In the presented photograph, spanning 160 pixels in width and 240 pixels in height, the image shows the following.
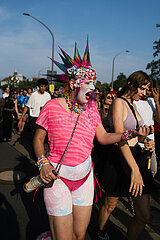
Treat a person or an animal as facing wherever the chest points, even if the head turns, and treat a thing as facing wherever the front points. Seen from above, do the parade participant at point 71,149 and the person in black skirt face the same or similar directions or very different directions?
same or similar directions

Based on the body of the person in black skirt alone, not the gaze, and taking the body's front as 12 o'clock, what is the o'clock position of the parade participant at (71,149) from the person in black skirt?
The parade participant is roughly at 3 o'clock from the person in black skirt.

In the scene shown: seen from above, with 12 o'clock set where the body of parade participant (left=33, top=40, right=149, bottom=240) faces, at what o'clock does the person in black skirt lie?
The person in black skirt is roughly at 9 o'clock from the parade participant.

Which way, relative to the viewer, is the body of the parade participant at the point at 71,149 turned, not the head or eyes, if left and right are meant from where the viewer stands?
facing the viewer and to the right of the viewer

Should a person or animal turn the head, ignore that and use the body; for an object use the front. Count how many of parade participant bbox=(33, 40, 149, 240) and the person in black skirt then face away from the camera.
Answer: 0
